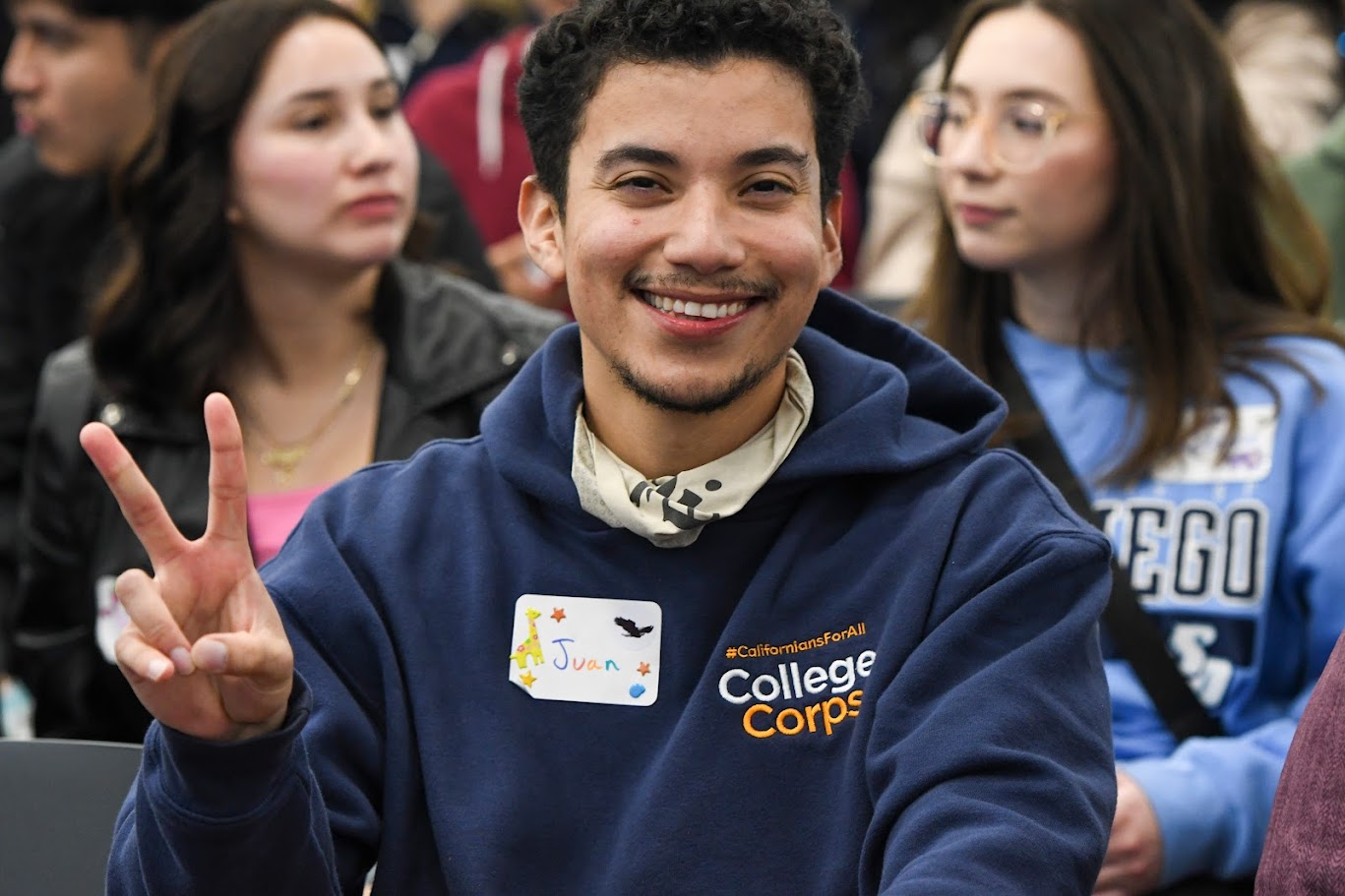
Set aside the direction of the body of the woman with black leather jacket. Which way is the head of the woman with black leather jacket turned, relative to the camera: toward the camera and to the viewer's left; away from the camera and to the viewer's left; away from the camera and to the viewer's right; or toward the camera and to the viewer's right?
toward the camera and to the viewer's right

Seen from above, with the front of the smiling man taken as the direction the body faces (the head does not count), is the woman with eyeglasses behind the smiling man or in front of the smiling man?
behind

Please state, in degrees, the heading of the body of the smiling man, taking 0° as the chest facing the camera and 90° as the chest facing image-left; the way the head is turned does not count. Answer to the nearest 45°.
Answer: approximately 0°

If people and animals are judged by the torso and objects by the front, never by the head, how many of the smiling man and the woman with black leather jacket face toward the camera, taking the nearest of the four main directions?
2

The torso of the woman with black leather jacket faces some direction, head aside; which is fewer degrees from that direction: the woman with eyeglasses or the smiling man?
the smiling man

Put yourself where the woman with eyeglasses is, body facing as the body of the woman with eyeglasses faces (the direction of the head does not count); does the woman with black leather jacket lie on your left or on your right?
on your right

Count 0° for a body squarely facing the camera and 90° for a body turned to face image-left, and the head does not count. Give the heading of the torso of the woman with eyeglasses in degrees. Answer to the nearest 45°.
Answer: approximately 45°
